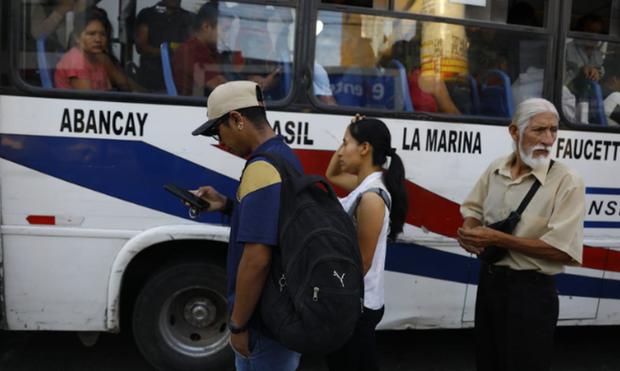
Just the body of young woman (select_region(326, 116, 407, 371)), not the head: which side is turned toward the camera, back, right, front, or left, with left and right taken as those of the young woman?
left

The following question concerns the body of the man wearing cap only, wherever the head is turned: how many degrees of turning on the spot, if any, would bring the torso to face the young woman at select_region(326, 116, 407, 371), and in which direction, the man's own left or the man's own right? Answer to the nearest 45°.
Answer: approximately 135° to the man's own right

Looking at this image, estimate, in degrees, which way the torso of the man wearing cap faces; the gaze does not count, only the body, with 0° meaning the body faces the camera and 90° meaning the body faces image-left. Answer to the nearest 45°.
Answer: approximately 90°

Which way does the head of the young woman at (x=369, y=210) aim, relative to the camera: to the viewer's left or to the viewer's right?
to the viewer's left

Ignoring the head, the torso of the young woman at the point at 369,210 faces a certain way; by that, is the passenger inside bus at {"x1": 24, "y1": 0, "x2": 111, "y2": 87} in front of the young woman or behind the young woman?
in front

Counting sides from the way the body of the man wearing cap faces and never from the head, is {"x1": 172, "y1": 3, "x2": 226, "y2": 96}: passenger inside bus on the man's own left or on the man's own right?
on the man's own right

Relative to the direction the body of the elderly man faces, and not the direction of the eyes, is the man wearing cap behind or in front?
in front
